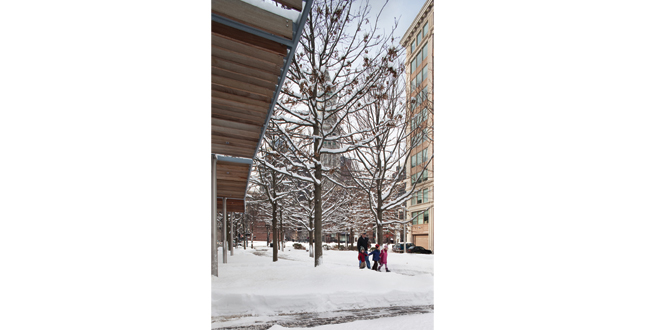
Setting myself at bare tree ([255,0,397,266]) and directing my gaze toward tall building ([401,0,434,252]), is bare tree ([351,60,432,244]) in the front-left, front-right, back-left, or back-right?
front-left

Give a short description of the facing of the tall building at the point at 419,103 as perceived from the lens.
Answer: facing the viewer and to the left of the viewer

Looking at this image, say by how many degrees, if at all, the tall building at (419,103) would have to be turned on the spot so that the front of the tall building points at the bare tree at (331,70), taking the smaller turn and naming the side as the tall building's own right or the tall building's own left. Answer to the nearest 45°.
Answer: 0° — it already faces it
